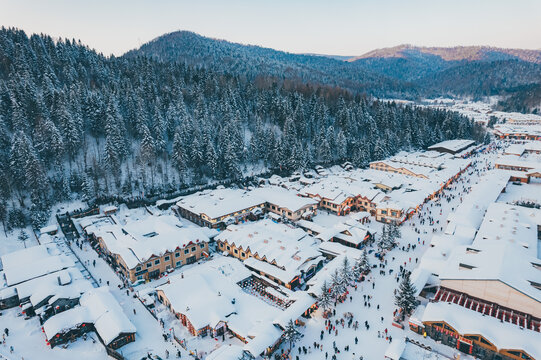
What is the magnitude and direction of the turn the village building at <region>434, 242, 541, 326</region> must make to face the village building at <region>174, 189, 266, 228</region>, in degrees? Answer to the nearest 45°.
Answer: approximately 45° to its right

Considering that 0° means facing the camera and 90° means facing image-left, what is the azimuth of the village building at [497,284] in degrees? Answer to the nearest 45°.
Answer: approximately 45°

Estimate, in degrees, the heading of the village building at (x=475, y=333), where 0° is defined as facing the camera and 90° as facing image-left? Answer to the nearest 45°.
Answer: approximately 45°
